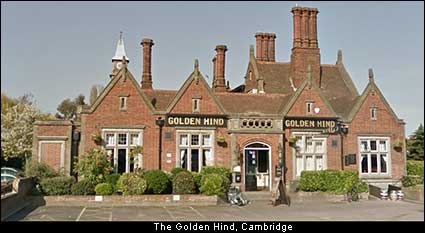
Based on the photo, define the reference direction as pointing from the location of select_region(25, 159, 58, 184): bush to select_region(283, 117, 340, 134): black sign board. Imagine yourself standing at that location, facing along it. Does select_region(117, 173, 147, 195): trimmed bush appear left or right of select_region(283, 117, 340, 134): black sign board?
right

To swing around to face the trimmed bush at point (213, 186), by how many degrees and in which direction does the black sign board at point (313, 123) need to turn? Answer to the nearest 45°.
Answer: approximately 45° to its right

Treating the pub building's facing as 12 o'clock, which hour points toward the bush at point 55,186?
The bush is roughly at 2 o'clock from the pub building.

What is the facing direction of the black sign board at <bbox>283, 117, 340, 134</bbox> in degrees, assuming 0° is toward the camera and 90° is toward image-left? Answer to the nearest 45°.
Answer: approximately 0°

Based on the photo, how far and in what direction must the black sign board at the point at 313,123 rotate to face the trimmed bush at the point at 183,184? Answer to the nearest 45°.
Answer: approximately 45° to its right

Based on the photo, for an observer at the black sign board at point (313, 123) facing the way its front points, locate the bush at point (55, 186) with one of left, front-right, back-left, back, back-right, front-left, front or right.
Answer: front-right

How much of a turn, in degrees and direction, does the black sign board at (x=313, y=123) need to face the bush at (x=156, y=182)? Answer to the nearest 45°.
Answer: approximately 45° to its right
